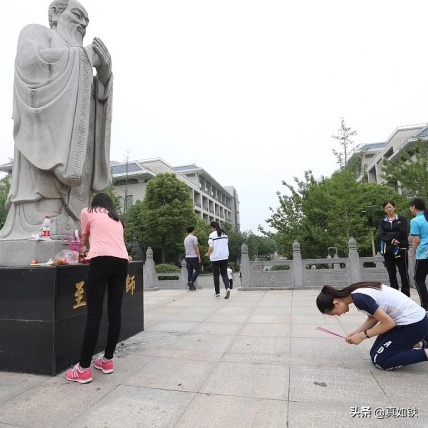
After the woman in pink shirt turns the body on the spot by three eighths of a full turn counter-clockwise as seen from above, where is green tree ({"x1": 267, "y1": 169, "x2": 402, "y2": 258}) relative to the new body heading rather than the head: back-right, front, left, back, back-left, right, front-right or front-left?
back-left

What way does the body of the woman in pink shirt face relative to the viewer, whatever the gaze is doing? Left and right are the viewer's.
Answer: facing away from the viewer and to the left of the viewer

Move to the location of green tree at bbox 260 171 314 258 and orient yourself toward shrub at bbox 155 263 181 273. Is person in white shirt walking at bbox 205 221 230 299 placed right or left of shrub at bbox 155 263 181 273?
left

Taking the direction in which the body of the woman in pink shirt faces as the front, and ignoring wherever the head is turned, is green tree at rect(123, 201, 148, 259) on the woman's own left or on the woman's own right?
on the woman's own right

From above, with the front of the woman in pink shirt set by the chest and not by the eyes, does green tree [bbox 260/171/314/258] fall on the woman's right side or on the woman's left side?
on the woman's right side

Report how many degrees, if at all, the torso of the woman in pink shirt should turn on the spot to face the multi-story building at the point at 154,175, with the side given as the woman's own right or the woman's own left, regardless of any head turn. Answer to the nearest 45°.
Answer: approximately 45° to the woman's own right

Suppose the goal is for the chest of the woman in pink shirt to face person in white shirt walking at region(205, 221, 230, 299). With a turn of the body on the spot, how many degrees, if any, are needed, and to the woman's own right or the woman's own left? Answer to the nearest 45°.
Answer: approximately 90° to the woman's own right

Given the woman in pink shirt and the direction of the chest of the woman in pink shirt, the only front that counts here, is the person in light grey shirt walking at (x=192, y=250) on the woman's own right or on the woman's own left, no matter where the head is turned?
on the woman's own right

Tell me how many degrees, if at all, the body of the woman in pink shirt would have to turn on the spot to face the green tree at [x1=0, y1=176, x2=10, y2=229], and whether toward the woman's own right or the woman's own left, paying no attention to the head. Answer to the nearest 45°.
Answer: approximately 45° to the woman's own right
